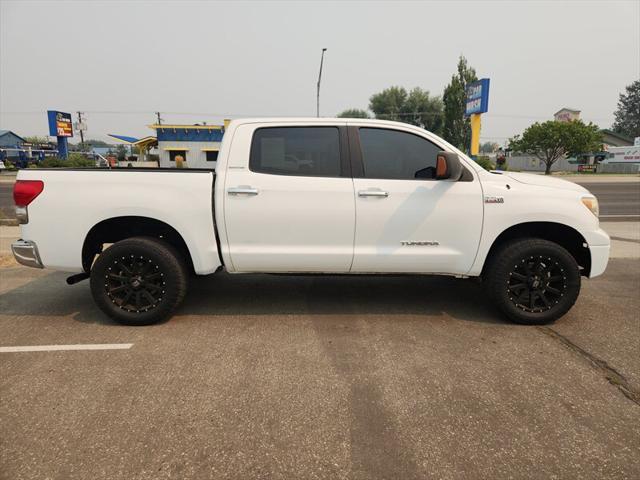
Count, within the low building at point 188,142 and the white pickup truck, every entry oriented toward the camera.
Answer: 1

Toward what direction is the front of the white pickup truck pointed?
to the viewer's right

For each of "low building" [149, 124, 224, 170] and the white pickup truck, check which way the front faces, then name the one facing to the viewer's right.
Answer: the white pickup truck

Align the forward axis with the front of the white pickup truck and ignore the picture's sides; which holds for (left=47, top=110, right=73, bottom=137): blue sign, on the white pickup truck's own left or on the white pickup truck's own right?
on the white pickup truck's own left

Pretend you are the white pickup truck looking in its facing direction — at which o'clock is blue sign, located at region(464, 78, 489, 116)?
The blue sign is roughly at 10 o'clock from the white pickup truck.

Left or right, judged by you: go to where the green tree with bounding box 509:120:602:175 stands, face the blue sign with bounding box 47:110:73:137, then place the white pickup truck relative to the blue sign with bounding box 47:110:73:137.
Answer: left

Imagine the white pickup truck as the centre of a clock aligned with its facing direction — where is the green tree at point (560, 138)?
The green tree is roughly at 10 o'clock from the white pickup truck.

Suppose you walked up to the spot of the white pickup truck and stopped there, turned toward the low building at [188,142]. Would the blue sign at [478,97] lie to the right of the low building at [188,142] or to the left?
right

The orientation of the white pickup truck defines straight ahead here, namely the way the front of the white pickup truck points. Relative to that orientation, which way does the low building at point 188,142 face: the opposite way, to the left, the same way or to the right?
to the right

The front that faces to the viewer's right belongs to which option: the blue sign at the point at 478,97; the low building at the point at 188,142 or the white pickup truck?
the white pickup truck
